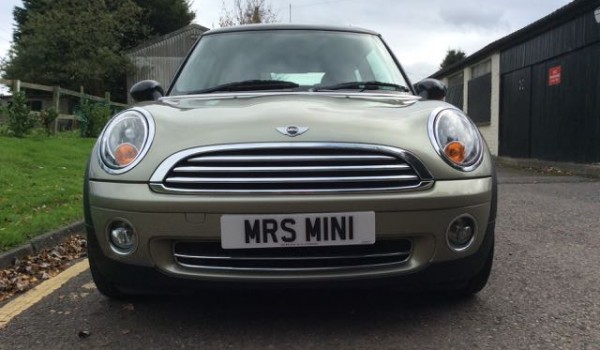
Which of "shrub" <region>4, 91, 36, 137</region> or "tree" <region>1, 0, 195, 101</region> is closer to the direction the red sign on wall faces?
the shrub

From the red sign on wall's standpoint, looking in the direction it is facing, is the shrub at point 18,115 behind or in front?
in front

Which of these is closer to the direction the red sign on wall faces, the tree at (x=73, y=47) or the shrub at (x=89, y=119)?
the shrub

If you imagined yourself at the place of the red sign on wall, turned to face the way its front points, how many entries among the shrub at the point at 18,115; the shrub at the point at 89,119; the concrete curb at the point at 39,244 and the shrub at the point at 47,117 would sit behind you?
0

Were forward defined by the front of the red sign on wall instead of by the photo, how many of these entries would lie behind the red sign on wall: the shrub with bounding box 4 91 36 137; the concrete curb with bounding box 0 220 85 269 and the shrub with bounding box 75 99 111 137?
0

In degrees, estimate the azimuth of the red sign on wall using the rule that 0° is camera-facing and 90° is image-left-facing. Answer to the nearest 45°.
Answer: approximately 45°

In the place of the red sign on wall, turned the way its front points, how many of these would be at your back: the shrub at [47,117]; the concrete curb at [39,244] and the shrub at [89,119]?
0

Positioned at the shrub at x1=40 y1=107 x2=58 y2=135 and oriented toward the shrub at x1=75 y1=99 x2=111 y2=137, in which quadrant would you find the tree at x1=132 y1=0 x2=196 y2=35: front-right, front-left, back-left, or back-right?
front-left

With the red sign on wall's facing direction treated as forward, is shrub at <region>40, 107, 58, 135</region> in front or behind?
in front

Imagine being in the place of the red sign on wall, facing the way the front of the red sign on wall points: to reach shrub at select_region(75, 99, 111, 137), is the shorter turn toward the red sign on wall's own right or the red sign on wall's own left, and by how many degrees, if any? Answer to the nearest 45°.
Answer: approximately 45° to the red sign on wall's own right

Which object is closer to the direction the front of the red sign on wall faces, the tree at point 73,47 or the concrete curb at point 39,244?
the concrete curb

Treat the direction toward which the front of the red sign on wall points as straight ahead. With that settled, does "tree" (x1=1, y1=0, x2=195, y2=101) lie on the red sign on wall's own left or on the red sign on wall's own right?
on the red sign on wall's own right
